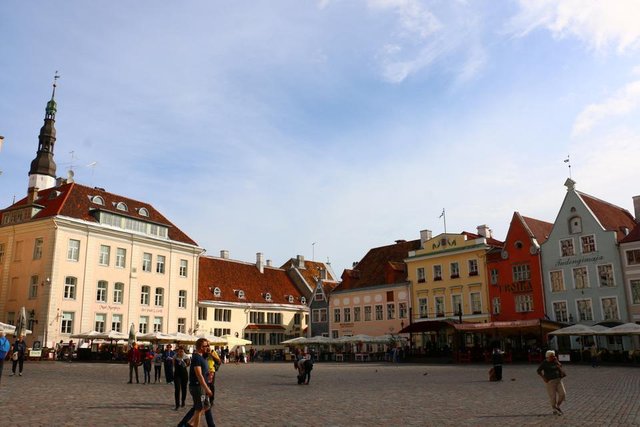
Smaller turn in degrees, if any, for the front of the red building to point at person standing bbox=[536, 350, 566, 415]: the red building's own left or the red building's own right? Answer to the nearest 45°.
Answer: approximately 45° to the red building's own left

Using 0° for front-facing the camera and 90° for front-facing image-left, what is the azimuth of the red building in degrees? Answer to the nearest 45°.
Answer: approximately 45°
